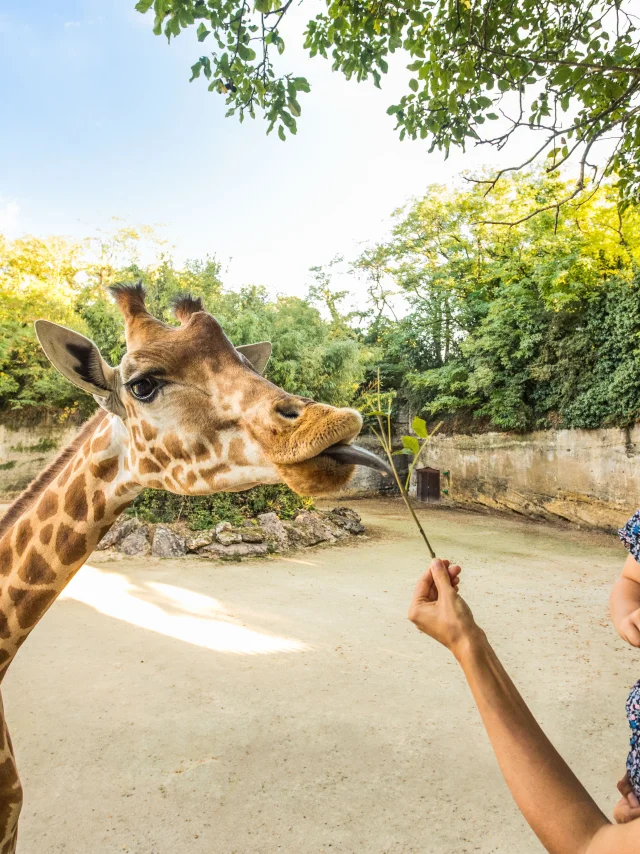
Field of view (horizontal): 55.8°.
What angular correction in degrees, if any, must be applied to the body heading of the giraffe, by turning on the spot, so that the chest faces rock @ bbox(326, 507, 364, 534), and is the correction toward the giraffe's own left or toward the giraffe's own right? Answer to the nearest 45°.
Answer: approximately 90° to the giraffe's own left

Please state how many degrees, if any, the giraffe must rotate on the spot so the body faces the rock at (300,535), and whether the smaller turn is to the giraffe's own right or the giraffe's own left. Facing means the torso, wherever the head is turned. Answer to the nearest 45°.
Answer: approximately 90° to the giraffe's own left

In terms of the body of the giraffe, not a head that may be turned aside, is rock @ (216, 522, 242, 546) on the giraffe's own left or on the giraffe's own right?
on the giraffe's own left

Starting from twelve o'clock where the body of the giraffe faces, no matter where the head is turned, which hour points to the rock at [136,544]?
The rock is roughly at 9 o'clock from the giraffe.

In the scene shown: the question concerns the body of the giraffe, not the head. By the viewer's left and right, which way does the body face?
facing to the right of the viewer

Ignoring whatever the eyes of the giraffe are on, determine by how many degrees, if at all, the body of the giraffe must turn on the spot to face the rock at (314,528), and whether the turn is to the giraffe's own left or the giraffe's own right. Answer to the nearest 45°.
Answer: approximately 90° to the giraffe's own left

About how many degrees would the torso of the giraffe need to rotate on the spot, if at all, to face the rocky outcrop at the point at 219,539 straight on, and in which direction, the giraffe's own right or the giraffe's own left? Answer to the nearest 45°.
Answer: approximately 90° to the giraffe's own left

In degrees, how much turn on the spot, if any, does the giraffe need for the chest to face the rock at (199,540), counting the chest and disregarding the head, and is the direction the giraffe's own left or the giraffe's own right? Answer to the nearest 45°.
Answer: approximately 90° to the giraffe's own left

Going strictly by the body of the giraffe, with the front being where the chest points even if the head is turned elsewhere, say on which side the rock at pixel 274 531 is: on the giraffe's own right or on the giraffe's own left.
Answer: on the giraffe's own left
